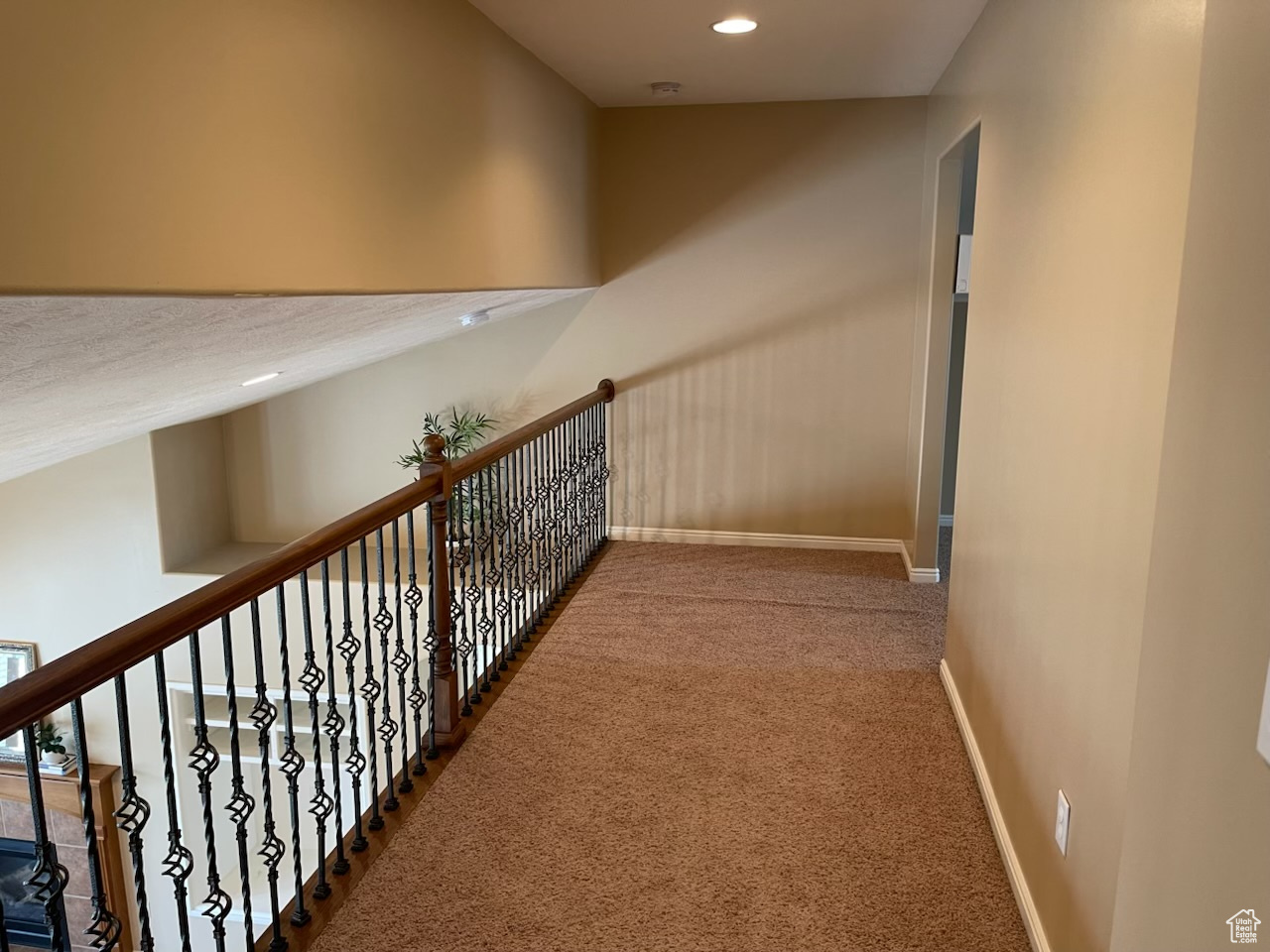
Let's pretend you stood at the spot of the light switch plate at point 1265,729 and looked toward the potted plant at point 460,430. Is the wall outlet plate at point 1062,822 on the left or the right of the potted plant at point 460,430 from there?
right

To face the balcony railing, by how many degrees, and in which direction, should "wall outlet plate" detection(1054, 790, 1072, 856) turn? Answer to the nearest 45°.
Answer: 0° — it already faces it

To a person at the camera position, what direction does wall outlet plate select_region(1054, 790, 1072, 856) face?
facing to the left of the viewer

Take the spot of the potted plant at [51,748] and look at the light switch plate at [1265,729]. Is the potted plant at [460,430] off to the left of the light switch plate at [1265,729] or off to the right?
left

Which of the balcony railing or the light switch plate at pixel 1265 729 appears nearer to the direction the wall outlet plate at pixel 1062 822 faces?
the balcony railing

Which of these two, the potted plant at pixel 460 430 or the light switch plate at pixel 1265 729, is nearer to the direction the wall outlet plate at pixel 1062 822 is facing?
the potted plant
